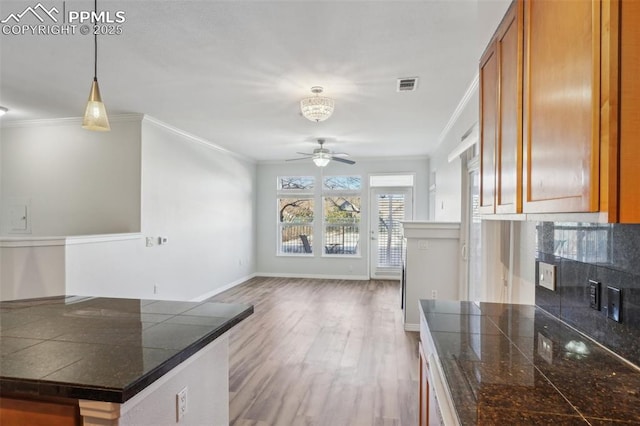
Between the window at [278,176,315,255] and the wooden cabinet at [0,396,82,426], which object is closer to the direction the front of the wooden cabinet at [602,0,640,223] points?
the wooden cabinet

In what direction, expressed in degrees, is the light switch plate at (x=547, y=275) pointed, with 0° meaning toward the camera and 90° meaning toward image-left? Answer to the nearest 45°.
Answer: approximately 45°

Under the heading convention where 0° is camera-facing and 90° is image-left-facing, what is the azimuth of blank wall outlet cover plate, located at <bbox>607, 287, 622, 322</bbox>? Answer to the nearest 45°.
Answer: approximately 45°

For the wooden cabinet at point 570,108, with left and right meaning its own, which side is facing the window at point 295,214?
right

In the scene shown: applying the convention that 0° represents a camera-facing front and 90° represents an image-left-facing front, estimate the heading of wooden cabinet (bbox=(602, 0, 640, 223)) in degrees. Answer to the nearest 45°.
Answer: approximately 45°

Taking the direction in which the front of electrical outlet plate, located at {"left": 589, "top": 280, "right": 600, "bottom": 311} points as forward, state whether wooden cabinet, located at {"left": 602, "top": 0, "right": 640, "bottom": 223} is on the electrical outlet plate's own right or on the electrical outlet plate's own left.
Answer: on the electrical outlet plate's own left

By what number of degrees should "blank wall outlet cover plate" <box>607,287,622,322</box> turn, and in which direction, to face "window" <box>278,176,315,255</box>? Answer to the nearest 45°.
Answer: approximately 90° to its right

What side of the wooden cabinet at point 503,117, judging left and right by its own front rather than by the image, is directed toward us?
left
